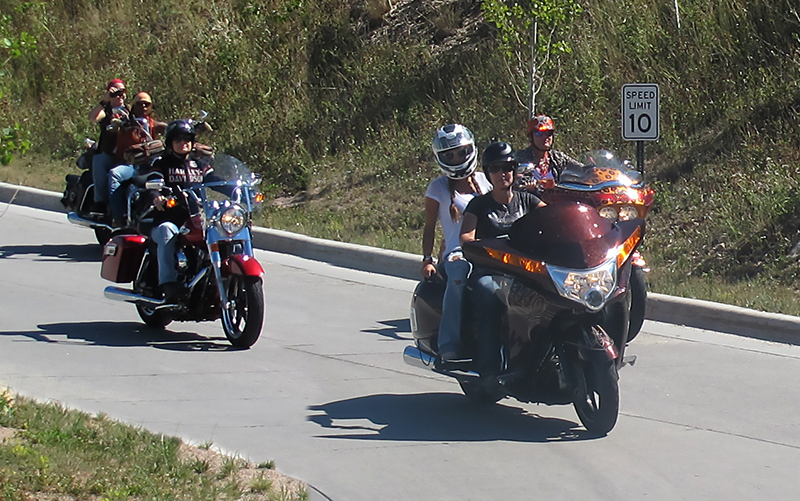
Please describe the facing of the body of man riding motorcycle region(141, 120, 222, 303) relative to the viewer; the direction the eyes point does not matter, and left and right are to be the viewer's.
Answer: facing the viewer and to the right of the viewer

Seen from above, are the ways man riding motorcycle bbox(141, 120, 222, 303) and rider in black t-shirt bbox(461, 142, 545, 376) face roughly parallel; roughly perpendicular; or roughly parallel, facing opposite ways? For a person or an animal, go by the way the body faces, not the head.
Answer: roughly parallel

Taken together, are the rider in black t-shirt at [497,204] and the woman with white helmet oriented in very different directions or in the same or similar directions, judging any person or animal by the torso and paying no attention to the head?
same or similar directions

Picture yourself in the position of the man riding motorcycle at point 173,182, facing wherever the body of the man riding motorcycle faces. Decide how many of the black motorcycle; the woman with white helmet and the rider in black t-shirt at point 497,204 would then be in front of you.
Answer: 2

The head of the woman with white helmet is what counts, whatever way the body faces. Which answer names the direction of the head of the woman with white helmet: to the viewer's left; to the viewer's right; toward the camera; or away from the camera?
toward the camera

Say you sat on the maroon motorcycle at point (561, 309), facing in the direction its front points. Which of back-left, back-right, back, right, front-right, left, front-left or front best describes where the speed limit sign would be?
back-left

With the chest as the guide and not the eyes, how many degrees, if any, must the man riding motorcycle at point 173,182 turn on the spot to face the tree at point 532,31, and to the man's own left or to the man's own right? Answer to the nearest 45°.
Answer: approximately 90° to the man's own left

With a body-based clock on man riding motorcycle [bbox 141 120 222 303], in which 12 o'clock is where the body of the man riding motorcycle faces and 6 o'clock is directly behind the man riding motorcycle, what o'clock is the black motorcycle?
The black motorcycle is roughly at 7 o'clock from the man riding motorcycle.

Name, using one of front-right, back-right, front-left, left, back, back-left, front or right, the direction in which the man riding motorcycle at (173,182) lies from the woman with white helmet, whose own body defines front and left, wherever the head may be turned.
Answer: back

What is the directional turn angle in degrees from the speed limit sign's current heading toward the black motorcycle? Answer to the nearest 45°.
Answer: approximately 90° to its right

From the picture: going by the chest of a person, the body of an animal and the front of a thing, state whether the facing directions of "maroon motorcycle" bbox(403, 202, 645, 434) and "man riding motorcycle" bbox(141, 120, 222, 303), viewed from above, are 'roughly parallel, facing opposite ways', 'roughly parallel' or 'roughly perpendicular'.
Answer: roughly parallel

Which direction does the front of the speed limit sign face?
toward the camera

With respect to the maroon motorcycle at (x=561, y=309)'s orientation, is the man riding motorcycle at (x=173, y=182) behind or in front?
behind

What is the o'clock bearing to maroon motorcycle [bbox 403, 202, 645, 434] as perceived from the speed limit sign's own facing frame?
The maroon motorcycle is roughly at 12 o'clock from the speed limit sign.

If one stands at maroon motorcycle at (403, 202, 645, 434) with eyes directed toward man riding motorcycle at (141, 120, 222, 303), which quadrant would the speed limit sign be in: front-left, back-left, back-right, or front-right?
front-right

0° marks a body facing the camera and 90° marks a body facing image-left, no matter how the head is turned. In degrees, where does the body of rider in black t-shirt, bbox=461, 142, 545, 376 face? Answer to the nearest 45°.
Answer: approximately 315°

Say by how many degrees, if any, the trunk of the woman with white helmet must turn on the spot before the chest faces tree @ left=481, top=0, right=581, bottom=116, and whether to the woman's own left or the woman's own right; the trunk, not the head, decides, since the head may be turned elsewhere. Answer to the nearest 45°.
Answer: approximately 135° to the woman's own left

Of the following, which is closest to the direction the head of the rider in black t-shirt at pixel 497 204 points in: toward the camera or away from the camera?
toward the camera
